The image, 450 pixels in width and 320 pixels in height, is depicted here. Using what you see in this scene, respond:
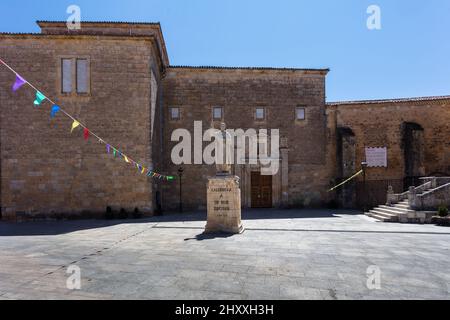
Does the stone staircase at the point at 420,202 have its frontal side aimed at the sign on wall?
no

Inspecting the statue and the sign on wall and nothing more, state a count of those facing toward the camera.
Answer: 2

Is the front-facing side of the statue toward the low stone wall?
no

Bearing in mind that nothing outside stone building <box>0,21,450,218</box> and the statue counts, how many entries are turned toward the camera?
2

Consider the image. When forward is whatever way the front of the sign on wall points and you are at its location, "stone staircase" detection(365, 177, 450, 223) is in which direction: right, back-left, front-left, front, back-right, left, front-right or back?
front

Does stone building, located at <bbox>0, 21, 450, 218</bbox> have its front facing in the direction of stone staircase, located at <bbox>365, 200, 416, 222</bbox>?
no

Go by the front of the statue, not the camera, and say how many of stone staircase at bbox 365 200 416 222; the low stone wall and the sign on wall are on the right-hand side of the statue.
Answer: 0

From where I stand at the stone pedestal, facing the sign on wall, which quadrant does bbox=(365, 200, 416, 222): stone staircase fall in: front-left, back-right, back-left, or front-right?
front-right

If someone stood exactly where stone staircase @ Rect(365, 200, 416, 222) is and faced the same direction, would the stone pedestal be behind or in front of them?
in front

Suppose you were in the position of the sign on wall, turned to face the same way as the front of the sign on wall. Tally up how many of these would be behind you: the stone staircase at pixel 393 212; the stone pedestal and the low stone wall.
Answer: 0

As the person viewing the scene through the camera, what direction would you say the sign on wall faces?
facing the viewer

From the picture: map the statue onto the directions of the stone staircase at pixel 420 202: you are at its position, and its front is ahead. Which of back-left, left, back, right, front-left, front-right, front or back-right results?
front

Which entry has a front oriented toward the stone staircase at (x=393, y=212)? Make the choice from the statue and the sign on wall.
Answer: the sign on wall

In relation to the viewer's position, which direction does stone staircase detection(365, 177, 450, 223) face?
facing the viewer and to the left of the viewer

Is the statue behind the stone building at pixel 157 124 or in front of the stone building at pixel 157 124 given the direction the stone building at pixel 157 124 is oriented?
in front

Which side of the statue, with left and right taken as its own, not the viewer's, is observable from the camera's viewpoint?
front
